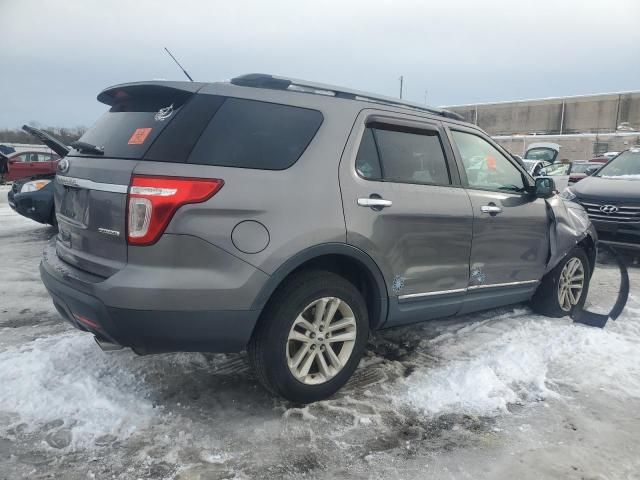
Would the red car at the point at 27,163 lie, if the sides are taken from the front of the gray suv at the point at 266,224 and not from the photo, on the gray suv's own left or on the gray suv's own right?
on the gray suv's own left

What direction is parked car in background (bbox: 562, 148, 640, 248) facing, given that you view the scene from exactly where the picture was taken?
facing the viewer and to the left of the viewer

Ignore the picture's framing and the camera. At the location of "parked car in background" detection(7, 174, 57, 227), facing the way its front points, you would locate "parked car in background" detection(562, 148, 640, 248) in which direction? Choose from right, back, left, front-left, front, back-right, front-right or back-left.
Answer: left

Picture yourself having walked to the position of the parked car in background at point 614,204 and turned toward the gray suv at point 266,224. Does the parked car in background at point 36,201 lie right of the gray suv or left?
right

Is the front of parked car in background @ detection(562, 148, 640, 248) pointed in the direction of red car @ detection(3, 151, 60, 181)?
no

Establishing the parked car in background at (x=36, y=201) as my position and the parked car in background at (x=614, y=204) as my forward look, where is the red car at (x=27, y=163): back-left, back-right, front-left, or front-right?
back-left

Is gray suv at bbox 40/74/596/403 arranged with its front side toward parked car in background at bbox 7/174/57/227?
no

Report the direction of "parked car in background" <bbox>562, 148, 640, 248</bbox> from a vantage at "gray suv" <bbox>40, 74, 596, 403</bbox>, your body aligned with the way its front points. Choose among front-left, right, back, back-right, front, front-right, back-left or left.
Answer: front

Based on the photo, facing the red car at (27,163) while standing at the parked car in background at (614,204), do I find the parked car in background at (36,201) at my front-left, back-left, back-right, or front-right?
front-left

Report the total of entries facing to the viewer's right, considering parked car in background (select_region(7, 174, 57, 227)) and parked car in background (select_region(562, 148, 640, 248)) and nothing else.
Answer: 0

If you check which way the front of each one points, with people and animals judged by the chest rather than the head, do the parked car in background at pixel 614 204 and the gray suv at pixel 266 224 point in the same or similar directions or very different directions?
very different directions

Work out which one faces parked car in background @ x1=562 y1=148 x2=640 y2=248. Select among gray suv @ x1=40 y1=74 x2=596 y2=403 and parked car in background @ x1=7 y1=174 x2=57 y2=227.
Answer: the gray suv

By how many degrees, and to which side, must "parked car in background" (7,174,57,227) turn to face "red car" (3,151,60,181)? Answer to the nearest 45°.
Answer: approximately 135° to its right

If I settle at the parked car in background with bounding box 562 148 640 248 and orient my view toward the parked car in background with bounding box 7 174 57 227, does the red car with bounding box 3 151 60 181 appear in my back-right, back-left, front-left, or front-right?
front-right

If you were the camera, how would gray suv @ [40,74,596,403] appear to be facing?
facing away from the viewer and to the right of the viewer
